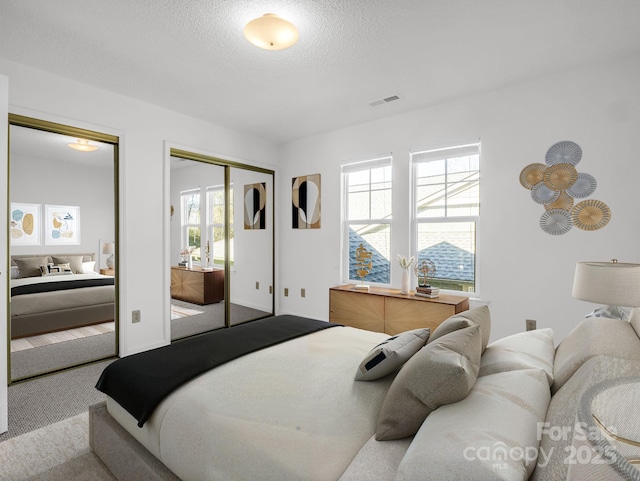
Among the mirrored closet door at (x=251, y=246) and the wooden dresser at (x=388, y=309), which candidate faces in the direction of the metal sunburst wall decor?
the mirrored closet door

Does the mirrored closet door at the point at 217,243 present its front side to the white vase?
yes

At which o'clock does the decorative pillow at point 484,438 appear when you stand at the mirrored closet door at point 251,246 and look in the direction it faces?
The decorative pillow is roughly at 1 o'clock from the mirrored closet door.

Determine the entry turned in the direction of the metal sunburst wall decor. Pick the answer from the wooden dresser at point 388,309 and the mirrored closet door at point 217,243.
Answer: the mirrored closet door

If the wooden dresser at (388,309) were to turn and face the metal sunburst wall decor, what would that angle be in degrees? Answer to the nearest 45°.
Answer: approximately 135° to its left

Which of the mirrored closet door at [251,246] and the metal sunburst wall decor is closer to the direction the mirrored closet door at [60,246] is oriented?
the metal sunburst wall decor

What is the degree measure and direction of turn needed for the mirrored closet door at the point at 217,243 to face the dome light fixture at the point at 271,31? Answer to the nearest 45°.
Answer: approximately 45° to its right

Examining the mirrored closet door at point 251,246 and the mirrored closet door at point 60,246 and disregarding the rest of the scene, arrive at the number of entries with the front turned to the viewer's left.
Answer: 0

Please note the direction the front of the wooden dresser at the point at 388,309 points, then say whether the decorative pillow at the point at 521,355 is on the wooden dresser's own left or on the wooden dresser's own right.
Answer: on the wooden dresser's own left

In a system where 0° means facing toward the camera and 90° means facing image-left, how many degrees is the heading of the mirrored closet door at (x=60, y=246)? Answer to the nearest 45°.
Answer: approximately 315°

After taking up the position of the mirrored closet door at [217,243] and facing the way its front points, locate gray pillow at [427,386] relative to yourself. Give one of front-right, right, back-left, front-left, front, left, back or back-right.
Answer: front-right

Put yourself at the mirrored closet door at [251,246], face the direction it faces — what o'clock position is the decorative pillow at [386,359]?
The decorative pillow is roughly at 1 o'clock from the mirrored closet door.

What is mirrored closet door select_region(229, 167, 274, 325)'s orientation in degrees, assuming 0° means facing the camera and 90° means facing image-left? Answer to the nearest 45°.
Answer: approximately 315°

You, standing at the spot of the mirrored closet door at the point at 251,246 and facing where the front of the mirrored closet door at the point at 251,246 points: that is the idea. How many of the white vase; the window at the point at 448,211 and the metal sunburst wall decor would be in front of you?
3
